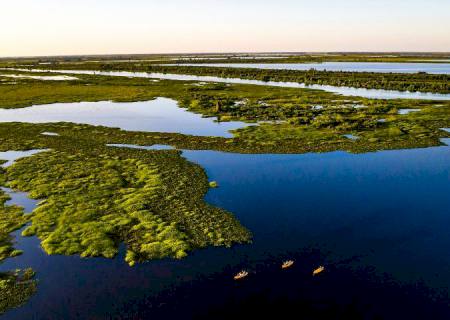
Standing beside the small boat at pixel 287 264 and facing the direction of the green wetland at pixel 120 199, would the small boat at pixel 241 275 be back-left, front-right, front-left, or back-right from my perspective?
front-left

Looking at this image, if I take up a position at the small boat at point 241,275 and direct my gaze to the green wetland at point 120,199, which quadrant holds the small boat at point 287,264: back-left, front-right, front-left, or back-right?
back-right

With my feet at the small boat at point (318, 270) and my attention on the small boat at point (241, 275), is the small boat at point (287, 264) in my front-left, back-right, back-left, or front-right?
front-right
